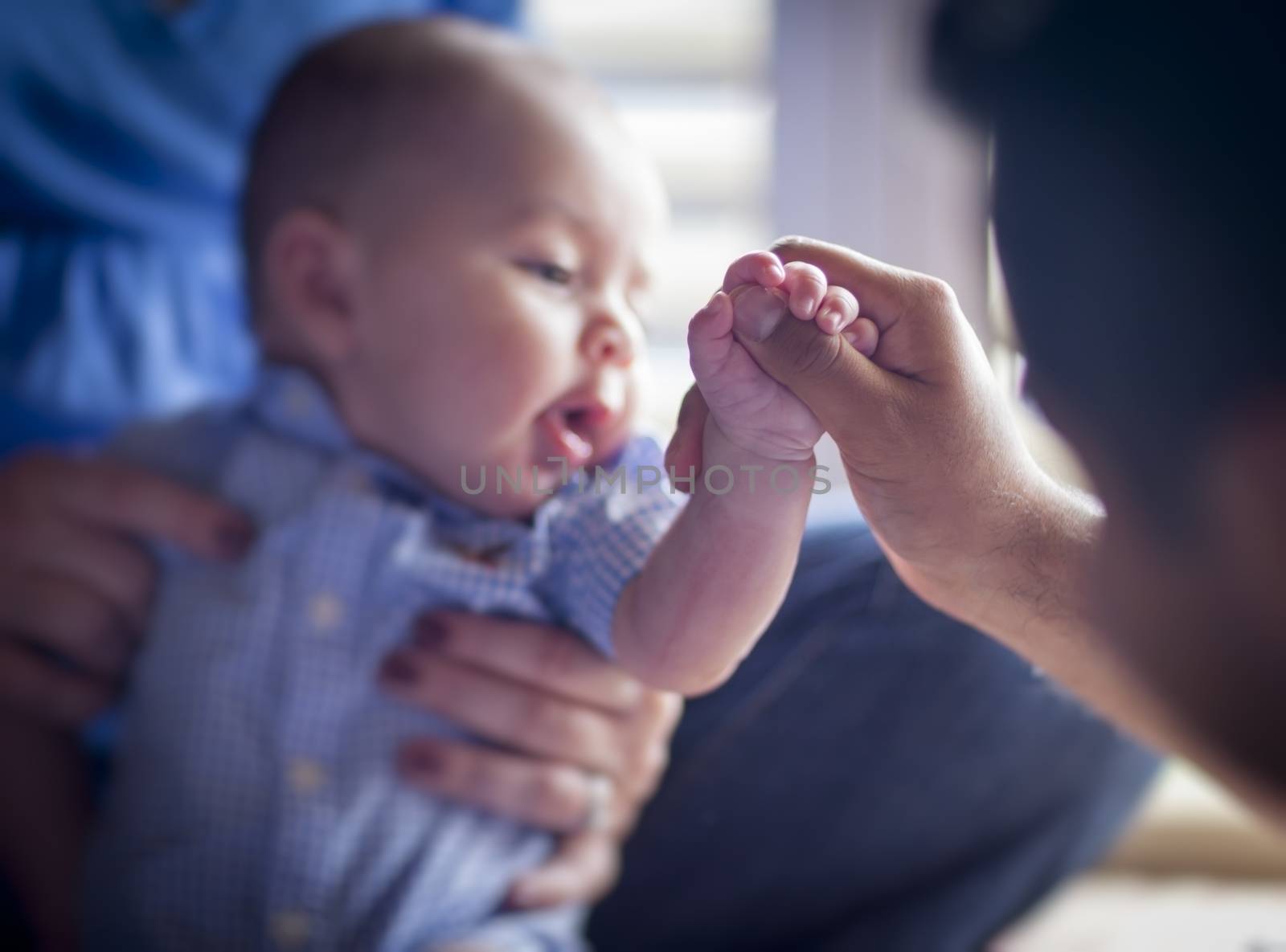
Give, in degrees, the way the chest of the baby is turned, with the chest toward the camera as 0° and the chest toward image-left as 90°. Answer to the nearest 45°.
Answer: approximately 315°
